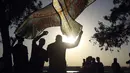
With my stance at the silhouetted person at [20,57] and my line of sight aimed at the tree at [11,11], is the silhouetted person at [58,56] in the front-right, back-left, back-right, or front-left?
back-right
